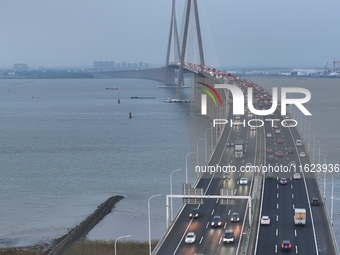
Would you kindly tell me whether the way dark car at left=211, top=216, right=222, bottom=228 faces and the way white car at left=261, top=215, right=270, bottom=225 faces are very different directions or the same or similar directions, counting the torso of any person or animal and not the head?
very different directions

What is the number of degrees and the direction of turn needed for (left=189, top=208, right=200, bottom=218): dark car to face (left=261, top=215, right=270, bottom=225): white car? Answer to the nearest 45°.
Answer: approximately 45° to its left

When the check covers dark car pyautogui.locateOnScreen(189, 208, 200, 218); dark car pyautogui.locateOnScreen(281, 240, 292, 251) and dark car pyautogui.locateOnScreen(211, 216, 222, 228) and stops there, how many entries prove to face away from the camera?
1

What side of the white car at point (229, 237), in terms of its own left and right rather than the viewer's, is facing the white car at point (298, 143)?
back

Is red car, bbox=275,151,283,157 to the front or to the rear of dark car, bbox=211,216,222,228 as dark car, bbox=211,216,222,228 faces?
to the rear

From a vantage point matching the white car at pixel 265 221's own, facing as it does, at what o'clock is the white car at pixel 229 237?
The white car at pixel 229 237 is roughly at 7 o'clock from the white car at pixel 265 221.

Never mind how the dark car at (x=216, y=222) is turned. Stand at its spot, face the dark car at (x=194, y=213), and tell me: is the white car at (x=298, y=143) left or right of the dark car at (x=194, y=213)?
right

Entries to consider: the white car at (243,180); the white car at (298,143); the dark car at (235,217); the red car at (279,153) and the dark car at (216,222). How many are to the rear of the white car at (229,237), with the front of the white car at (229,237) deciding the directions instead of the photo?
5

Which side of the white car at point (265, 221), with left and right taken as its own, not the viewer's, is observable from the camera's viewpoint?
back

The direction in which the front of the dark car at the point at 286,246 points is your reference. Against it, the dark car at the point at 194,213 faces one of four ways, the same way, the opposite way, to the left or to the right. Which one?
the opposite way

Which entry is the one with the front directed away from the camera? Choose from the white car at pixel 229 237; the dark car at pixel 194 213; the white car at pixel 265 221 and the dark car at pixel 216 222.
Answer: the white car at pixel 265 221

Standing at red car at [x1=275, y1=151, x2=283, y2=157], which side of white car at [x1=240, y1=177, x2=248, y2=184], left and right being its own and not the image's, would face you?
back

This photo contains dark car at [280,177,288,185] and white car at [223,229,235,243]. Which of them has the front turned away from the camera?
dark car at [280,177,288,185]

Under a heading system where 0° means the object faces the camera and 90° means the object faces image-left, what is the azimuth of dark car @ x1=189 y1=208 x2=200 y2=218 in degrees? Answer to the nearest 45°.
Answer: approximately 0°

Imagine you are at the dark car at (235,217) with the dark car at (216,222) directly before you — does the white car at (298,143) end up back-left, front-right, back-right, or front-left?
back-right

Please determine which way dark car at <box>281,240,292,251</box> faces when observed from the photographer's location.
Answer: facing away from the viewer
